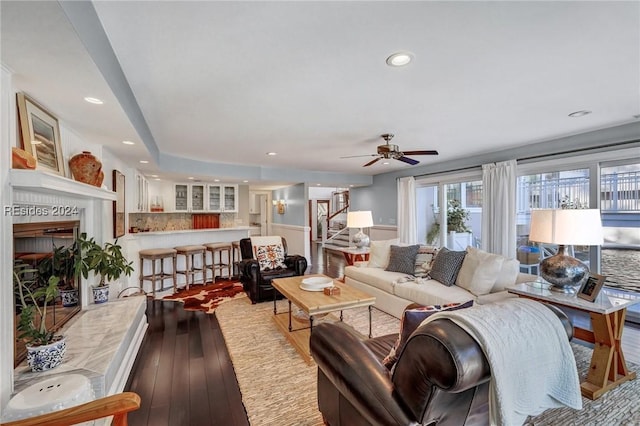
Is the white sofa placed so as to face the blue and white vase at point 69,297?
yes

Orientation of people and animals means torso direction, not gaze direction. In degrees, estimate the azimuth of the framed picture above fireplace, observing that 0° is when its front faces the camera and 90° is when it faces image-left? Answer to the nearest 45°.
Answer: approximately 315°

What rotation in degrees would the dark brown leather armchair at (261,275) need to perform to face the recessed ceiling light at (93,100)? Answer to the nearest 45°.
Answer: approximately 90° to its right

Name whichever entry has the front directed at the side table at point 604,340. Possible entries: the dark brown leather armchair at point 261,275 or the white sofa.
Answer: the dark brown leather armchair

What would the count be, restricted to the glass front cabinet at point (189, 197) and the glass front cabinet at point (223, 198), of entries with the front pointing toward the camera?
2

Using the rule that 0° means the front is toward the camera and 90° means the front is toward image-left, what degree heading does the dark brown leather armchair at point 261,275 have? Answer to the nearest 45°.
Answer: approximately 315°

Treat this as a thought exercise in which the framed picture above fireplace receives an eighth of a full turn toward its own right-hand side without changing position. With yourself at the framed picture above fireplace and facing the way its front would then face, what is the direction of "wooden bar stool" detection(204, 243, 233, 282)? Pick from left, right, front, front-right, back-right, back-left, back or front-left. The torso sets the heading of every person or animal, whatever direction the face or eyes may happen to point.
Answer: back-left

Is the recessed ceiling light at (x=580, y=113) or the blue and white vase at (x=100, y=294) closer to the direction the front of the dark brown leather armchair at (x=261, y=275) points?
the recessed ceiling light

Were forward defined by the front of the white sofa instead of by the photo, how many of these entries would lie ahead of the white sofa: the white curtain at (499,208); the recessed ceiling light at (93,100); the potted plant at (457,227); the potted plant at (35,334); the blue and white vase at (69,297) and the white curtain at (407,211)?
3

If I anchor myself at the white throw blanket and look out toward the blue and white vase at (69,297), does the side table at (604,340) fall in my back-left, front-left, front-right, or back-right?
back-right

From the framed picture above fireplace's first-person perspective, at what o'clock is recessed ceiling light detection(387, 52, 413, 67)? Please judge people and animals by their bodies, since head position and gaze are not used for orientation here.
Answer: The recessed ceiling light is roughly at 12 o'clock from the framed picture above fireplace.

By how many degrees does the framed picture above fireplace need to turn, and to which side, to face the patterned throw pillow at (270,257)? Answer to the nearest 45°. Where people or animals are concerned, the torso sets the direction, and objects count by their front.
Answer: approximately 45° to its left

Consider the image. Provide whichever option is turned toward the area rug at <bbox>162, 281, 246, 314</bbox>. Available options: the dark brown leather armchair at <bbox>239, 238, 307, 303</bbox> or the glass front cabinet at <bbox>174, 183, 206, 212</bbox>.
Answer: the glass front cabinet

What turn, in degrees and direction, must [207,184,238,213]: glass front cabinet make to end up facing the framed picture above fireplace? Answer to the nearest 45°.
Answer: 0° — it already faces it
